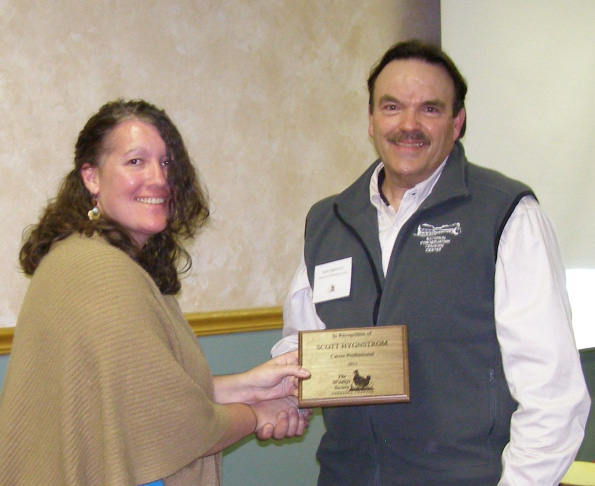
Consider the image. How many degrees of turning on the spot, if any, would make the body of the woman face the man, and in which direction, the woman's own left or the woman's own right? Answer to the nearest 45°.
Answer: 0° — they already face them

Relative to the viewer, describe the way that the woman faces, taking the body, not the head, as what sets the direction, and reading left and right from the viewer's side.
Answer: facing to the right of the viewer
